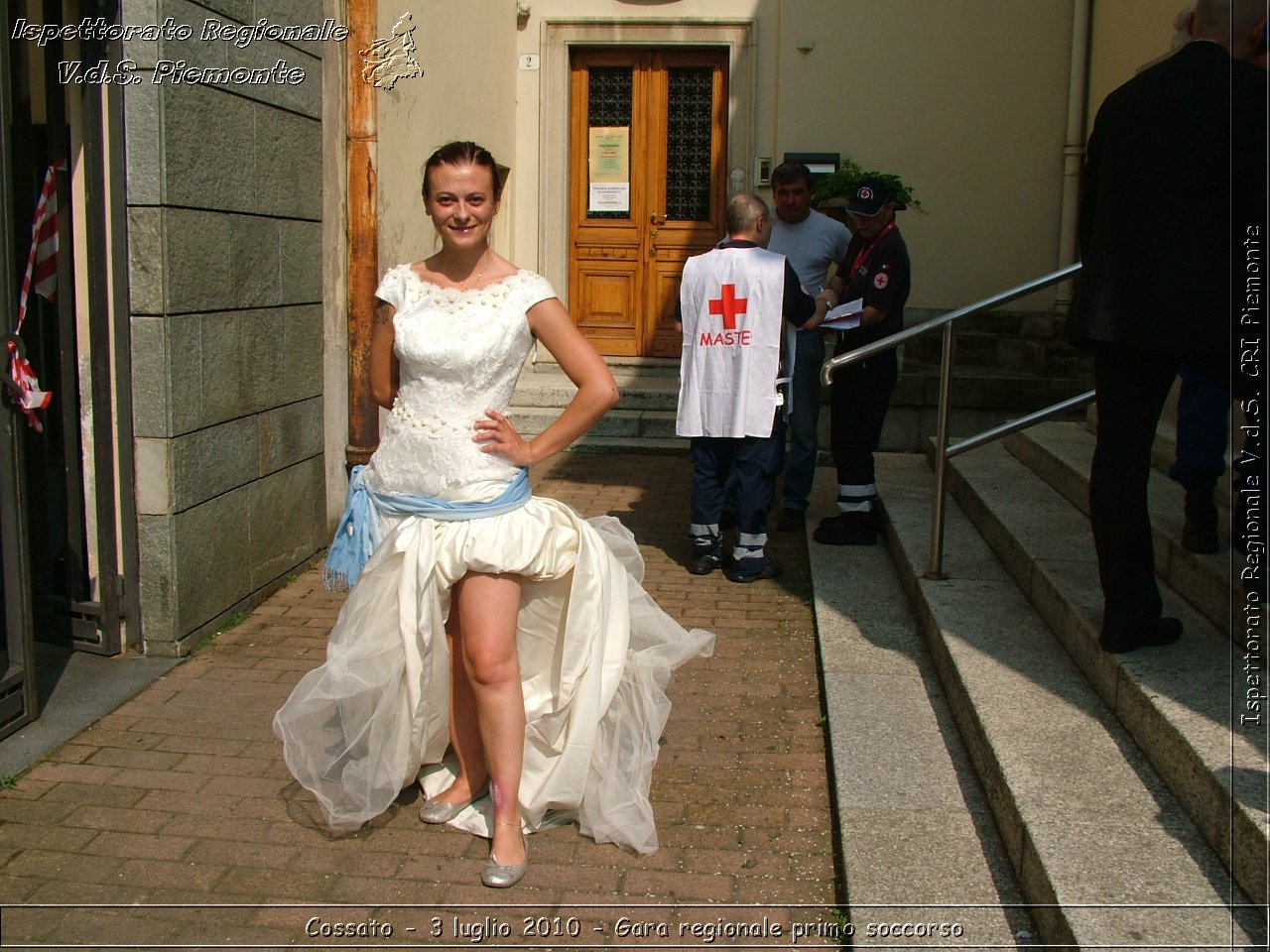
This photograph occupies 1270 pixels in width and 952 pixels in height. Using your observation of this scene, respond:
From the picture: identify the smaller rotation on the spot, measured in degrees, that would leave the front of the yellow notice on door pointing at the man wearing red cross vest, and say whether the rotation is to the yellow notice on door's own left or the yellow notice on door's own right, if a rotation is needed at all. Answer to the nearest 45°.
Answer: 0° — it already faces them

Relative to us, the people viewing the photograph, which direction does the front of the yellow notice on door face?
facing the viewer

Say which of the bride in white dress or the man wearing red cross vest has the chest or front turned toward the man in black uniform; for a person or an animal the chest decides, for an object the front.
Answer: the man wearing red cross vest

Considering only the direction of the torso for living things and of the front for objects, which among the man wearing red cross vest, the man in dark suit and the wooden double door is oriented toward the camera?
the wooden double door

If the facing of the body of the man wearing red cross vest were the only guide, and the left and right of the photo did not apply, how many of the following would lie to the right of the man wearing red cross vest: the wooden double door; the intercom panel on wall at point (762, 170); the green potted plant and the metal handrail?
1

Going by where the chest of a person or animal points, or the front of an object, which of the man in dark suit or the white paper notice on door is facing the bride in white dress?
the white paper notice on door

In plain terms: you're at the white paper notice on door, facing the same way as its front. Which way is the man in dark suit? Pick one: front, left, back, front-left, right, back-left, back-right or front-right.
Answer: front

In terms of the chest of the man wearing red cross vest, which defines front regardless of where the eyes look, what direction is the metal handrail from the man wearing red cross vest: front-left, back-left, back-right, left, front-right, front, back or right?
right

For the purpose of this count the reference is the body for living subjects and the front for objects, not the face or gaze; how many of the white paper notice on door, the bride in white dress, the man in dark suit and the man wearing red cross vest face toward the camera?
2

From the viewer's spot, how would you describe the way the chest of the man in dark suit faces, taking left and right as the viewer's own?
facing away from the viewer and to the right of the viewer

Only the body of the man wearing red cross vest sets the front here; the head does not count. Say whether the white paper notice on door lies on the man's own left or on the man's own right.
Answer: on the man's own left

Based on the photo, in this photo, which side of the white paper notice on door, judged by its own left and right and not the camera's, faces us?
front

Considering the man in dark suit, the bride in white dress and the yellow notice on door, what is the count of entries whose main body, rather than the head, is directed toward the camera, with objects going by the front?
2

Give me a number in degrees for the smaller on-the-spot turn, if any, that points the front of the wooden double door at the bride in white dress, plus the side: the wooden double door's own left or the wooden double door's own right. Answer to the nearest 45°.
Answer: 0° — it already faces them

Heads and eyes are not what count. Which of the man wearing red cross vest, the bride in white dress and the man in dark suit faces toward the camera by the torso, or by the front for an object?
the bride in white dress

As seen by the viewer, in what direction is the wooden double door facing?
toward the camera
